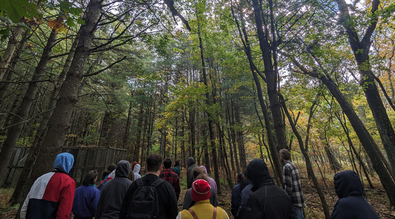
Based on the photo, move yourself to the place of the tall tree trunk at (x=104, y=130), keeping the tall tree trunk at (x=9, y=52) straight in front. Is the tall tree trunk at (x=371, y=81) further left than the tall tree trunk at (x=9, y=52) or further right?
left

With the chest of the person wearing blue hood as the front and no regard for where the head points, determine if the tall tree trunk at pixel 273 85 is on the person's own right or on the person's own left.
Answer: on the person's own right

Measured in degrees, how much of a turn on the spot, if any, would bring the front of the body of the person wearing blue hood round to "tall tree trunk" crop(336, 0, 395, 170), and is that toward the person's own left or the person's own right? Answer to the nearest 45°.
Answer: approximately 45° to the person's own right

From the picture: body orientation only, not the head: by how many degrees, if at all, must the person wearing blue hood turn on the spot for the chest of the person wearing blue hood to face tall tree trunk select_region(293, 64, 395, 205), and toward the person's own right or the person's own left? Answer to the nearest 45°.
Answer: approximately 45° to the person's own right

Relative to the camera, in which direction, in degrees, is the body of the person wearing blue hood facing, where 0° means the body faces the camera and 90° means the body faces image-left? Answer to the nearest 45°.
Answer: approximately 225°

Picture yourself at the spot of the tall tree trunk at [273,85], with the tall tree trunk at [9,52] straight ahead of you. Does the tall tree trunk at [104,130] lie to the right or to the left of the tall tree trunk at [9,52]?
right

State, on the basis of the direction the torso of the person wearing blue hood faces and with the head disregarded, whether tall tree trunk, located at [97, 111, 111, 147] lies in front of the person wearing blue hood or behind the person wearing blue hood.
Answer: in front
